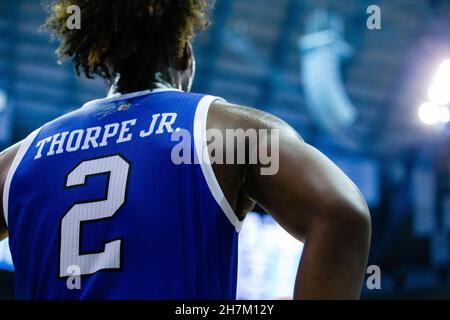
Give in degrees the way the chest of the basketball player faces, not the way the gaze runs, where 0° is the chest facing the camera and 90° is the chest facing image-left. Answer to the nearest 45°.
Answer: approximately 225°
